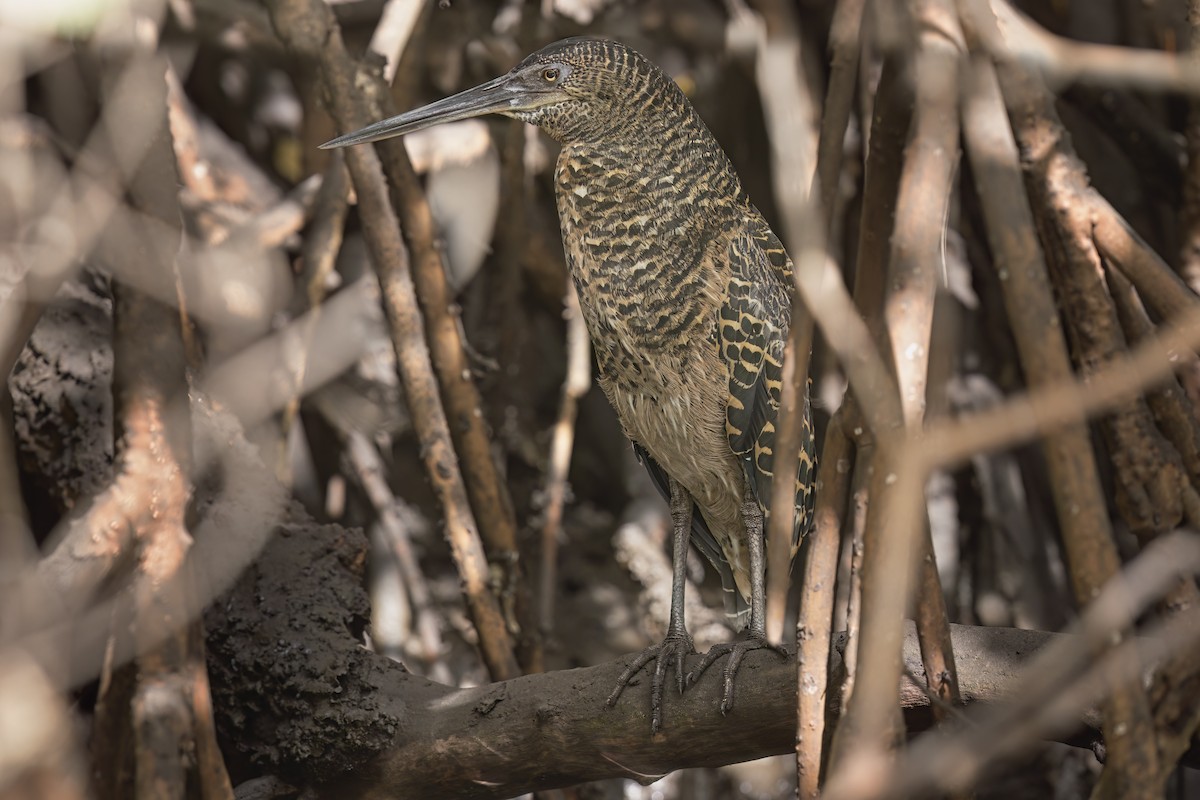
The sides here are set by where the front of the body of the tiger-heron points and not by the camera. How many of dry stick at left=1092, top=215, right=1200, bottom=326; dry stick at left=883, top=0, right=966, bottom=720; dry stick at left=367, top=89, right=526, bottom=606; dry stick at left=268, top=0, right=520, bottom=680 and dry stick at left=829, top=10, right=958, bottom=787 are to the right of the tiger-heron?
2

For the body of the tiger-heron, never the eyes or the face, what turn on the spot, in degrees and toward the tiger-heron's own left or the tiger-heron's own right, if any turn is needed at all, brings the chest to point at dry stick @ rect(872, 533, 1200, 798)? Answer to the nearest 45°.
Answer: approximately 45° to the tiger-heron's own left

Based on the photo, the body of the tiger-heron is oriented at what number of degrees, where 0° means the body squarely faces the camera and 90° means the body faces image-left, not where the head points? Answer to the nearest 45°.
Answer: approximately 45°

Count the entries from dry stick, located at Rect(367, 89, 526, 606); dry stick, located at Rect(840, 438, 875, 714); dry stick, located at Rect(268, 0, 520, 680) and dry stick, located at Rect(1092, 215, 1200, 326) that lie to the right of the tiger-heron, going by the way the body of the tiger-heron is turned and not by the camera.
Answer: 2

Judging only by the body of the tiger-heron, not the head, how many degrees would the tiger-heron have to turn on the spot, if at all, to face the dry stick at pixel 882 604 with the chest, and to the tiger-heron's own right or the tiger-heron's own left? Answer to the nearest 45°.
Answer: approximately 45° to the tiger-heron's own left

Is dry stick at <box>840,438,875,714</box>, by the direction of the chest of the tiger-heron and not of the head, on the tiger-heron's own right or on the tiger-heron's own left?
on the tiger-heron's own left

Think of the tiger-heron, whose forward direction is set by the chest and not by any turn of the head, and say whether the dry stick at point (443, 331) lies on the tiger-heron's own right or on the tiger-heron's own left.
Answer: on the tiger-heron's own right

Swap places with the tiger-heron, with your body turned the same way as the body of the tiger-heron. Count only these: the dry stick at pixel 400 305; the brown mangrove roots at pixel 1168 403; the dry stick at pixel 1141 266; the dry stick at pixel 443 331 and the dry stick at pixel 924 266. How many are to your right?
2
